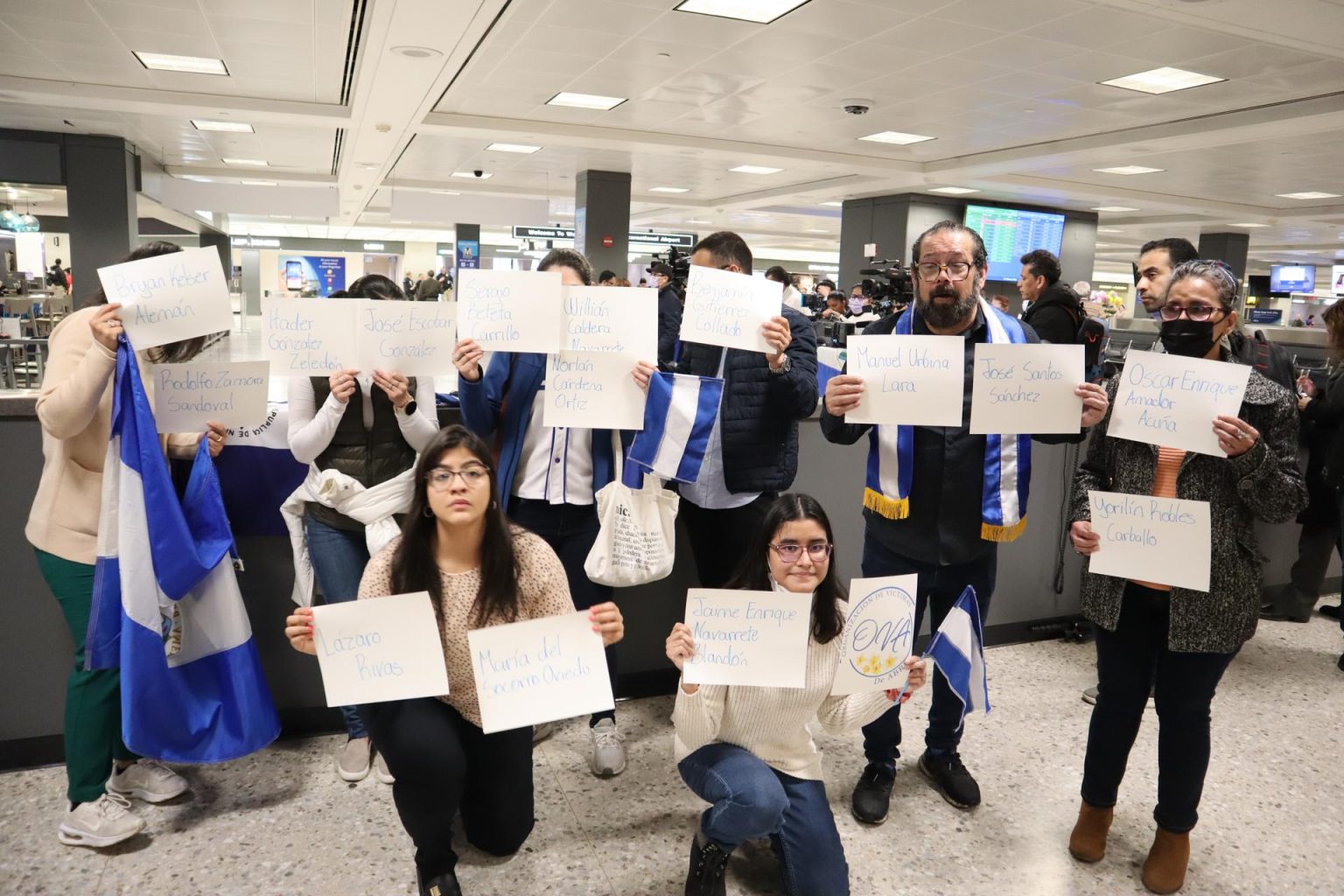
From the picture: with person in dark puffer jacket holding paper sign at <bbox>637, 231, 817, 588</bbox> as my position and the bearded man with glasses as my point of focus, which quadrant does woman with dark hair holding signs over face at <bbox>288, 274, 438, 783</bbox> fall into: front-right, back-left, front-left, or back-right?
back-right

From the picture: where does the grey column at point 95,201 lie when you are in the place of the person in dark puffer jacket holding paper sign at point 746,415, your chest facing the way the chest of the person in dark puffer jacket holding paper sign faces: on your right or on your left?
on your right

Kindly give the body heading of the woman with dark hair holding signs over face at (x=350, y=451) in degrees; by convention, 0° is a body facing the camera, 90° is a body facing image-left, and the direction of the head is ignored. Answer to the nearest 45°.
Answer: approximately 0°

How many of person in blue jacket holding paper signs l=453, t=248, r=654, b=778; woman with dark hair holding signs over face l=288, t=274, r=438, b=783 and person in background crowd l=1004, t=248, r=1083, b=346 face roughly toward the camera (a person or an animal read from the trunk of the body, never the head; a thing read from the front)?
2

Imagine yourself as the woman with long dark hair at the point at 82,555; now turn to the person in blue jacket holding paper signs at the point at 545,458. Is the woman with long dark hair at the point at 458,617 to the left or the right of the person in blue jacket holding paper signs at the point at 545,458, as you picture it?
right

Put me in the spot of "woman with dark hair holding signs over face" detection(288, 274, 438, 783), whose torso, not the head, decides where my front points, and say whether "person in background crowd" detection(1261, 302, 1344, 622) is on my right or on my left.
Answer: on my left

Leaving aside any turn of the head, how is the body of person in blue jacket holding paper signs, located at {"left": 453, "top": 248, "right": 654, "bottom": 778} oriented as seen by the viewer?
toward the camera

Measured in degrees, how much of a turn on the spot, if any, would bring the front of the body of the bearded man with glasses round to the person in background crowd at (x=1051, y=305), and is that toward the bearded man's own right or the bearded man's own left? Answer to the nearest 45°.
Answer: approximately 180°

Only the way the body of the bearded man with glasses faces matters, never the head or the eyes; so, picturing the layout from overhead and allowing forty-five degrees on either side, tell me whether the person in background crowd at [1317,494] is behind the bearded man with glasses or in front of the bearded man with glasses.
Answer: behind

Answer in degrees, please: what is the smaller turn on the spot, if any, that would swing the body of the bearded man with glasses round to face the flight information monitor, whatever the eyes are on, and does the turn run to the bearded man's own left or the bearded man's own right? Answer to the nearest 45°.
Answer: approximately 180°

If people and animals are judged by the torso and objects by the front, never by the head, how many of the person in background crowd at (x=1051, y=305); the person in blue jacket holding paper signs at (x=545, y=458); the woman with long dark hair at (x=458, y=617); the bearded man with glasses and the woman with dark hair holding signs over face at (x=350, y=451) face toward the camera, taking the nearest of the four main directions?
4

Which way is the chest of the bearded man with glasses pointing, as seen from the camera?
toward the camera
